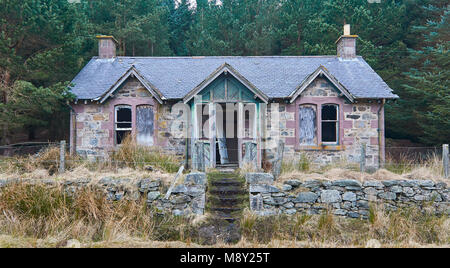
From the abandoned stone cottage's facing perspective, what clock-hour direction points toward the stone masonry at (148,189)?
The stone masonry is roughly at 1 o'clock from the abandoned stone cottage.

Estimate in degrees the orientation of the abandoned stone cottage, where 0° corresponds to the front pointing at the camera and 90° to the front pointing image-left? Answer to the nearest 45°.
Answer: approximately 0°

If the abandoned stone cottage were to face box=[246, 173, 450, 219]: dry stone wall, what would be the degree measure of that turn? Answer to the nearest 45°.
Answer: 0° — it already faces it
